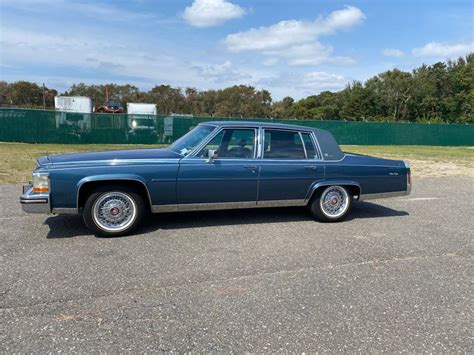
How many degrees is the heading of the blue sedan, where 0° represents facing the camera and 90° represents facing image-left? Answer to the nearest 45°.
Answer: approximately 90°

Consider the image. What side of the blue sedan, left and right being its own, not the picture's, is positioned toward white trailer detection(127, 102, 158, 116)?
right
